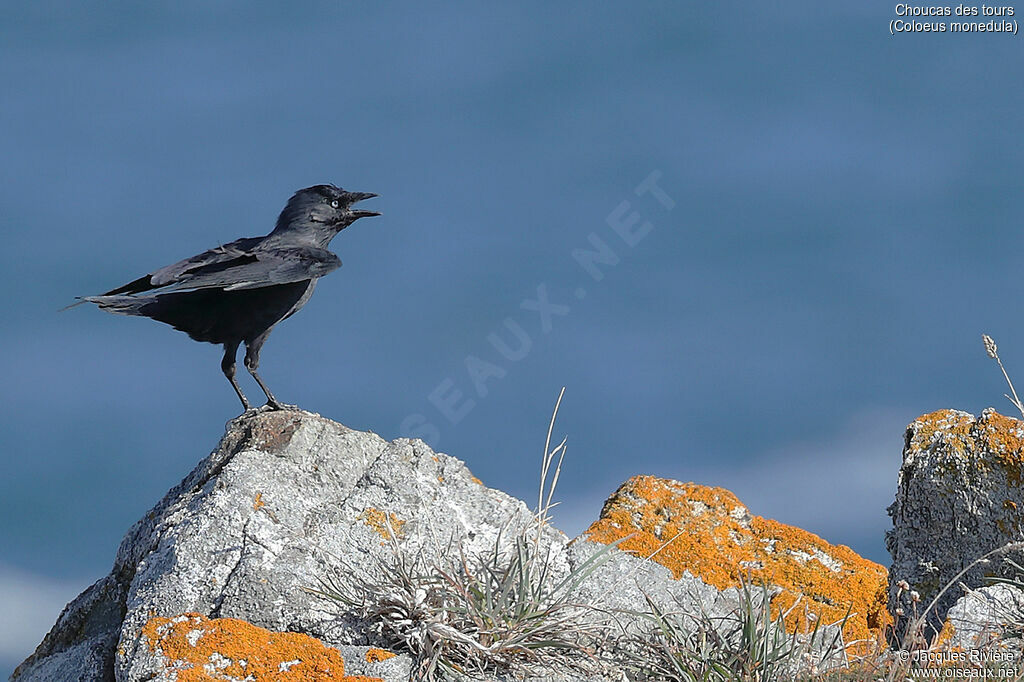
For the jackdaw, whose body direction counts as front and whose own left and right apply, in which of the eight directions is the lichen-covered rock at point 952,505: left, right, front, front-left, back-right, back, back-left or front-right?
front

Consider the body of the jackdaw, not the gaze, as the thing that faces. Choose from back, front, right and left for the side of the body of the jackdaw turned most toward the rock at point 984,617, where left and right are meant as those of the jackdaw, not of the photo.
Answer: front

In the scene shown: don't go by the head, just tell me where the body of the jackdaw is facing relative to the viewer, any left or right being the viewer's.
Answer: facing to the right of the viewer
